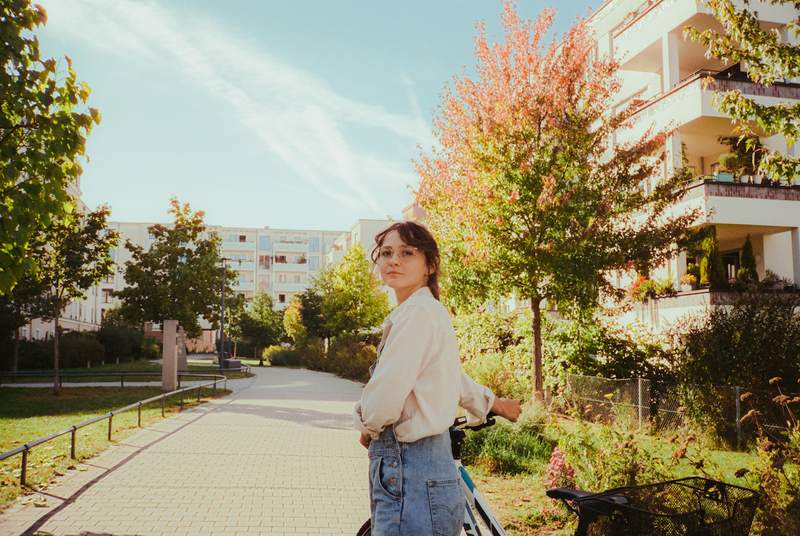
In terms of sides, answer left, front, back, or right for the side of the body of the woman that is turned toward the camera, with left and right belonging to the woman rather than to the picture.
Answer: left

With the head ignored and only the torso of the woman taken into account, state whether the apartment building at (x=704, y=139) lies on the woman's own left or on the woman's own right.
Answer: on the woman's own right

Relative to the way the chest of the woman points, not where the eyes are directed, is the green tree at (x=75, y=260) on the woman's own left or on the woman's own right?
on the woman's own right

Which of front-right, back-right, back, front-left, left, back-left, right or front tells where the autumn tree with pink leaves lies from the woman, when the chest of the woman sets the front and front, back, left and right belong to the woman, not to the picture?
right

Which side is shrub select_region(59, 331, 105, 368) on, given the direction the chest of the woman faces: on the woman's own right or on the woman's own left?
on the woman's own right

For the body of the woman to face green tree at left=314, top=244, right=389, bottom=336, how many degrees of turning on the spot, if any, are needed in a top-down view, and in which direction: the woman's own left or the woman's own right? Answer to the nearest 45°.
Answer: approximately 90° to the woman's own right
